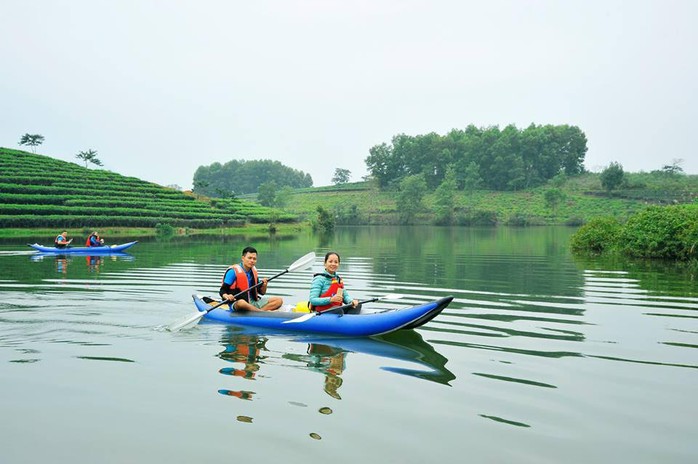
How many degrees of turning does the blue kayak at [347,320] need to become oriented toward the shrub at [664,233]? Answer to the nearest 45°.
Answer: approximately 45° to its left

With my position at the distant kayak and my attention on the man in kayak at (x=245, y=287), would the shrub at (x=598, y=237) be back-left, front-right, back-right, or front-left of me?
front-left

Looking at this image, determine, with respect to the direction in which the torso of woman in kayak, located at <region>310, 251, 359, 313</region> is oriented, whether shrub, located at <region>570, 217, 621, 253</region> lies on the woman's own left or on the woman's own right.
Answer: on the woman's own left

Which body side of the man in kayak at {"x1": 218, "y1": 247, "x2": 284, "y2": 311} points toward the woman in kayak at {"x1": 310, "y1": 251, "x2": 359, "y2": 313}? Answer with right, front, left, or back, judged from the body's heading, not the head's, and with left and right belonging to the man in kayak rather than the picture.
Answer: front

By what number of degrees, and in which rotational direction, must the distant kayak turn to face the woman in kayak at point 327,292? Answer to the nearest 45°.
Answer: approximately 90° to its right

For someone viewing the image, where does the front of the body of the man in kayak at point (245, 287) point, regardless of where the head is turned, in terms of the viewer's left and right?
facing the viewer and to the right of the viewer

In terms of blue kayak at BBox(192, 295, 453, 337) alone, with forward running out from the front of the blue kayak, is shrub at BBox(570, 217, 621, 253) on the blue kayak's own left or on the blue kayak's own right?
on the blue kayak's own left

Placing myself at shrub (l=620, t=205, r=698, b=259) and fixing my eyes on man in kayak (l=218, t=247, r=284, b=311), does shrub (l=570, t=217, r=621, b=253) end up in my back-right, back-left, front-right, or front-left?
back-right

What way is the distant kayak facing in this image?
to the viewer's right

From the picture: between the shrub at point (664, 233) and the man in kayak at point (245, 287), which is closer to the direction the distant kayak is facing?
the shrub

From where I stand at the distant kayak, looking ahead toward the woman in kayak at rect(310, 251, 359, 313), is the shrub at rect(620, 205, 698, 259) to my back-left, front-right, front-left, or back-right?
front-left

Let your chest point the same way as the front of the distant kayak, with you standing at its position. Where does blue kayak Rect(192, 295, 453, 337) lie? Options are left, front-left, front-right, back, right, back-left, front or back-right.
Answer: right

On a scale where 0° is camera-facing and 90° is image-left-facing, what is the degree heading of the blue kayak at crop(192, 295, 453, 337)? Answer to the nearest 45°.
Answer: approximately 270°

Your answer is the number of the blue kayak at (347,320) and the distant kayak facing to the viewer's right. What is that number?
2

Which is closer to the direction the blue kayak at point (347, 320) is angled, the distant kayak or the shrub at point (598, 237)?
the shrub
